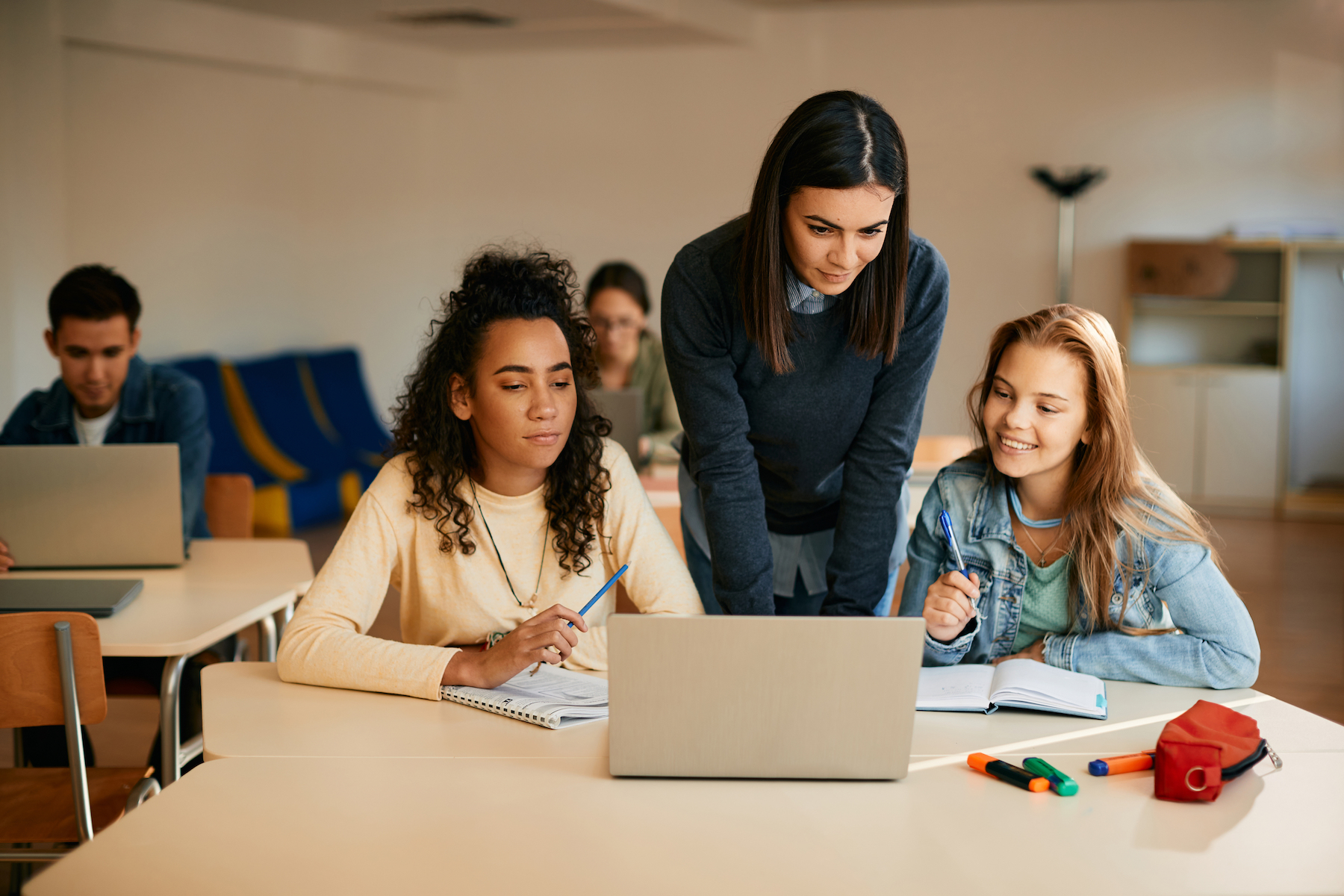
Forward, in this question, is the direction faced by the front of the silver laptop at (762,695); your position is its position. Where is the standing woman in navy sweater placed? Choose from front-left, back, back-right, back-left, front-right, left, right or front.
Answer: front

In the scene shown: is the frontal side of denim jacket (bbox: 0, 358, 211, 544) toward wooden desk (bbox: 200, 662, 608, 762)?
yes

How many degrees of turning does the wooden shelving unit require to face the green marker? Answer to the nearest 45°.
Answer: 0° — it already faces it

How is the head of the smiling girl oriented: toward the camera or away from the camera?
toward the camera

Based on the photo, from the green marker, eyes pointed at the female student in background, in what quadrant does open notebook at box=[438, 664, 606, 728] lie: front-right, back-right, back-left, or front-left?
front-left

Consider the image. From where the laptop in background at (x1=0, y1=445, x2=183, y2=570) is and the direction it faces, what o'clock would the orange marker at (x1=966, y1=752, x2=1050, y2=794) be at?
The orange marker is roughly at 5 o'clock from the laptop in background.

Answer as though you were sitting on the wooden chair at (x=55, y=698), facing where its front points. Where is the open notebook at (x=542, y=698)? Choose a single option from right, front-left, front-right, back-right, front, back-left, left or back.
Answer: right

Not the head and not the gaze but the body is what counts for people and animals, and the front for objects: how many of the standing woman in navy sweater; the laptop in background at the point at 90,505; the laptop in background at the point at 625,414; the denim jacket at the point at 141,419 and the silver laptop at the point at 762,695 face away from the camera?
3

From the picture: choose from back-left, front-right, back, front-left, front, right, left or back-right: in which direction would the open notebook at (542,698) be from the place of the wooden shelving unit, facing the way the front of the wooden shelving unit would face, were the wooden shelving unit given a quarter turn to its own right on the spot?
left

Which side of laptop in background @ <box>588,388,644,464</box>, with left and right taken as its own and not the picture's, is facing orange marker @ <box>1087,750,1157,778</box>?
back

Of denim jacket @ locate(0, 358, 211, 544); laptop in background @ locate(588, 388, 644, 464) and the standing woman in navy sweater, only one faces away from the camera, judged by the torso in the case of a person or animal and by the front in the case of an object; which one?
the laptop in background

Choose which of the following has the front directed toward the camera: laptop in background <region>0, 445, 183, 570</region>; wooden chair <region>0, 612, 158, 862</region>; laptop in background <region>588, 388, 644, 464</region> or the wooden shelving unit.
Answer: the wooden shelving unit

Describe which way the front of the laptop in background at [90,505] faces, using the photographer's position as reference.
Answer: facing away from the viewer

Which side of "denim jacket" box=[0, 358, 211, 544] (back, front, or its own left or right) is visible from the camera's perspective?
front

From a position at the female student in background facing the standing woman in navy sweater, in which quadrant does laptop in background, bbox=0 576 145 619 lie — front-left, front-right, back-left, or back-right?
front-right

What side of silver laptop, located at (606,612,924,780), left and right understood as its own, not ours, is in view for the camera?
back

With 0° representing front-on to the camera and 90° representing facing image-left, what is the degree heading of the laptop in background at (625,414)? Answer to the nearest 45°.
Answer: approximately 180°

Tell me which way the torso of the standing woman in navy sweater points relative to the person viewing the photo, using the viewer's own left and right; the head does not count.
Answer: facing the viewer

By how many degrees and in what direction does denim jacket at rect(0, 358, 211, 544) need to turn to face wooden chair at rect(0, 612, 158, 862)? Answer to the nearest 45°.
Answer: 0° — it already faces it
